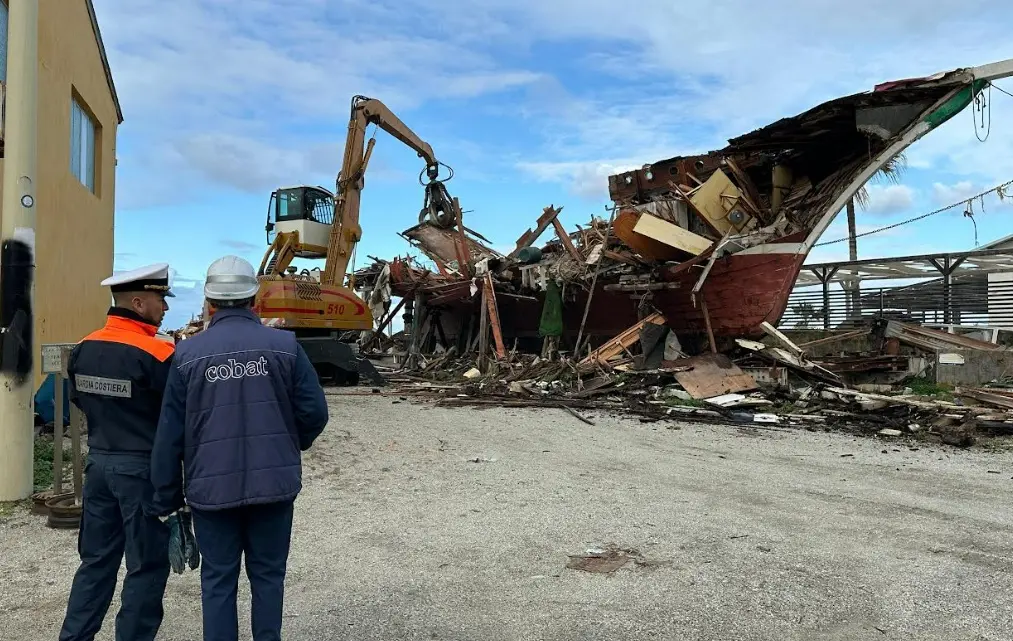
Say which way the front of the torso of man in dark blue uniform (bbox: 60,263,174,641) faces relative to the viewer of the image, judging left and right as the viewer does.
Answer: facing away from the viewer and to the right of the viewer

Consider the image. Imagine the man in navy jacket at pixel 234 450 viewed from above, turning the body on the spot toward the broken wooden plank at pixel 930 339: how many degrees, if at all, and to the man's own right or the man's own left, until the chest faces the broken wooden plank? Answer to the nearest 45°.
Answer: approximately 45° to the man's own right

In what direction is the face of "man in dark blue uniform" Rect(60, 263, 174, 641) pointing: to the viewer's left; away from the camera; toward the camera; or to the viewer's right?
to the viewer's right

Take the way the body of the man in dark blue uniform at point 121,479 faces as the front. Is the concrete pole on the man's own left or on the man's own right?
on the man's own left

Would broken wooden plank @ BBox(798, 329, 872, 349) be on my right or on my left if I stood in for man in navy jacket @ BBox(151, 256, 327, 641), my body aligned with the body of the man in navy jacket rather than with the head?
on my right

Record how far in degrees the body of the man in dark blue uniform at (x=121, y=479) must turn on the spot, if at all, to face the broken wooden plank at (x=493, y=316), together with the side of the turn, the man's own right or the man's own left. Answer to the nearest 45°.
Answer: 0° — they already face it

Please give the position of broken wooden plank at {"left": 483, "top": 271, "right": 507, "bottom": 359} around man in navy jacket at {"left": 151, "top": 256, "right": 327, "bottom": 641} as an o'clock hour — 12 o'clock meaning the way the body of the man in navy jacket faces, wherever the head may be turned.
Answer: The broken wooden plank is roughly at 1 o'clock from the man in navy jacket.

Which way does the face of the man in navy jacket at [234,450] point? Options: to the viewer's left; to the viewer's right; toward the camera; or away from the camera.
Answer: away from the camera

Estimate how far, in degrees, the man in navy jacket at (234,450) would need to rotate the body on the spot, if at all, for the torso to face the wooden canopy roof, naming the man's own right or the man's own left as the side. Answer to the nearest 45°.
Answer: approximately 45° to the man's own right

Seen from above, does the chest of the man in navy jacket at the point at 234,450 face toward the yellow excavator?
yes

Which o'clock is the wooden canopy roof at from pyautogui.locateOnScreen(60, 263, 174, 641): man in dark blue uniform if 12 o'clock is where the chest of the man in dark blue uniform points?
The wooden canopy roof is roughly at 1 o'clock from the man in dark blue uniform.

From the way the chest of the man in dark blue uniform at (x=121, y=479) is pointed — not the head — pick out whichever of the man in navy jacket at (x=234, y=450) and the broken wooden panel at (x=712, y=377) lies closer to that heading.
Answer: the broken wooden panel

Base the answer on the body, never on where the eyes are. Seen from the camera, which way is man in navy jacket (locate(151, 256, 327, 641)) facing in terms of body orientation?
away from the camera

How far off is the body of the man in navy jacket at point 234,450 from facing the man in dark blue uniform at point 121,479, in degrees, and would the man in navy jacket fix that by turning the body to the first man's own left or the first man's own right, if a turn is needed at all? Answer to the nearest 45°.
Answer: approximately 45° to the first man's own left
